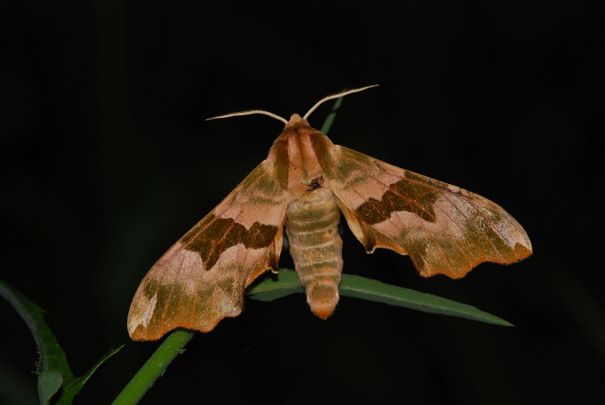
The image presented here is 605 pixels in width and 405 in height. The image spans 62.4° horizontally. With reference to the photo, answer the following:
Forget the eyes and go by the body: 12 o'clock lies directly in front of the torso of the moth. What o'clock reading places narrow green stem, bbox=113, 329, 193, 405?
The narrow green stem is roughly at 7 o'clock from the moth.

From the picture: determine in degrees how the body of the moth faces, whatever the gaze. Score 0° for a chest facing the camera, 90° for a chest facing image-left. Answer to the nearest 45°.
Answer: approximately 180°

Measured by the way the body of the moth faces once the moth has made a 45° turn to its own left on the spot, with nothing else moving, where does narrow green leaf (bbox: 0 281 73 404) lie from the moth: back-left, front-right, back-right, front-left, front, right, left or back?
left
